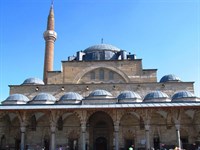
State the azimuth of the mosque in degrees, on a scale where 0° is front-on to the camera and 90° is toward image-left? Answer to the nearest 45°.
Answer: approximately 0°
